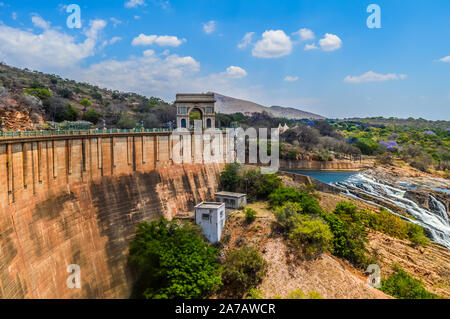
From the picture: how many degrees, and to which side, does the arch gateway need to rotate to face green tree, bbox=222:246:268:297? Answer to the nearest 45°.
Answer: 0° — it already faces it

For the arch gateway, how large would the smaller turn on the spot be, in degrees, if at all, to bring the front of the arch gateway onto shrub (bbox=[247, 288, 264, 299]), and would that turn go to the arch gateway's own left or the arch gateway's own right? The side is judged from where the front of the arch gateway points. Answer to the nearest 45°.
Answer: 0° — it already faces it

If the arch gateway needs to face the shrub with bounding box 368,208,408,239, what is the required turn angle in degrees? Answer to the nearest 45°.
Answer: approximately 45° to its left

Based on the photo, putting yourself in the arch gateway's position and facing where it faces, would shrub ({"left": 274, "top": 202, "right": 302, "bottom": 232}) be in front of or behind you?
in front

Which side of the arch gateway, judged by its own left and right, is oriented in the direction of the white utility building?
front

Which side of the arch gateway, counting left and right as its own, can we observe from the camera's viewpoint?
front

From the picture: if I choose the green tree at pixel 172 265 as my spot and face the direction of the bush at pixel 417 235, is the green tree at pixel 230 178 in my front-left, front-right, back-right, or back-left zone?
front-left

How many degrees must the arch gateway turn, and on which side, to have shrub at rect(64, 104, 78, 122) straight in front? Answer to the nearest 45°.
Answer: approximately 135° to its right

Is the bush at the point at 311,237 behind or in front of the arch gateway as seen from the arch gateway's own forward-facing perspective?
in front
